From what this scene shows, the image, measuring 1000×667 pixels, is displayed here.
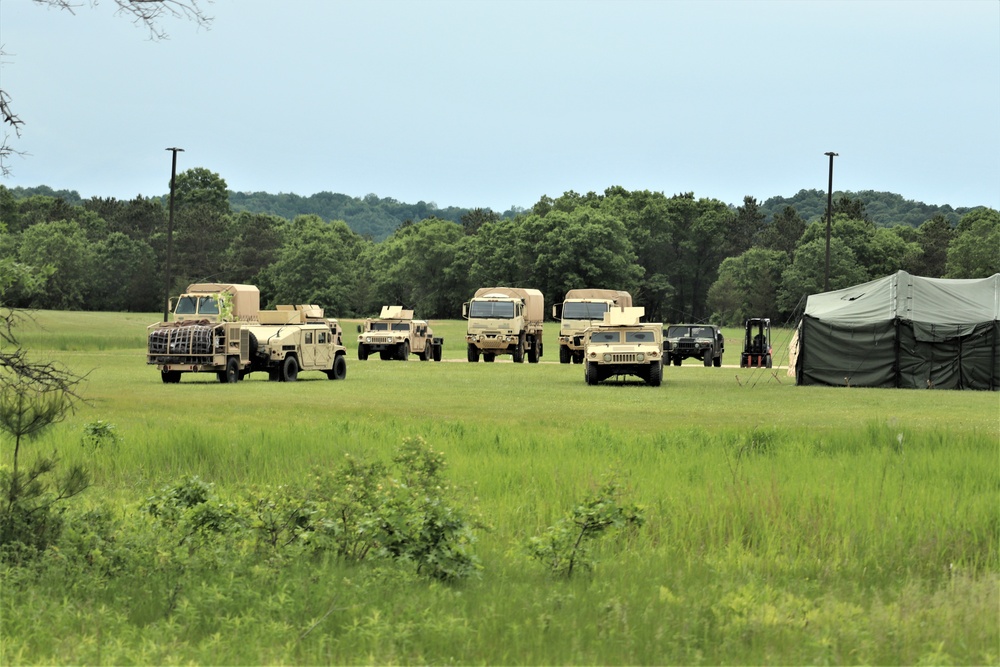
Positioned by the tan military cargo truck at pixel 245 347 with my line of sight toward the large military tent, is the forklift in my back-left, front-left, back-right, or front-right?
front-left

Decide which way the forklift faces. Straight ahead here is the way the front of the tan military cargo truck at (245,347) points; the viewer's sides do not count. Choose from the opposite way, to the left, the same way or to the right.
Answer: the same way

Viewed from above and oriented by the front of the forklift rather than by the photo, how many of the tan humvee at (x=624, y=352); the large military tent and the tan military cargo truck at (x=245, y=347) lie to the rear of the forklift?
0

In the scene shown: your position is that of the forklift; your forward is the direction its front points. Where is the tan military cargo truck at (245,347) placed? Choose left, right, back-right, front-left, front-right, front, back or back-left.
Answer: front-right

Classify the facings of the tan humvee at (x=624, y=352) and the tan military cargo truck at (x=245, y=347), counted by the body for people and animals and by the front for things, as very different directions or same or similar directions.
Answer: same or similar directions

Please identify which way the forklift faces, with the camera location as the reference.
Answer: facing the viewer

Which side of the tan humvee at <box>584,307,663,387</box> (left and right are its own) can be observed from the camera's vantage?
front

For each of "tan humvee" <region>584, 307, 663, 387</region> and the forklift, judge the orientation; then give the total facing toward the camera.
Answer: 2

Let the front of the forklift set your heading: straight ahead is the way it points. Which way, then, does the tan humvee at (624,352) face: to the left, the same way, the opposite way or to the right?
the same way

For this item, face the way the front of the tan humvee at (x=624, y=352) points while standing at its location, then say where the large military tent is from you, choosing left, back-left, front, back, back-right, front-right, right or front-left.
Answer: left

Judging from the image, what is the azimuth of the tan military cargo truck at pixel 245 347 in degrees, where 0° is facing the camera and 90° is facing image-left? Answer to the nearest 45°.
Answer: approximately 45°
